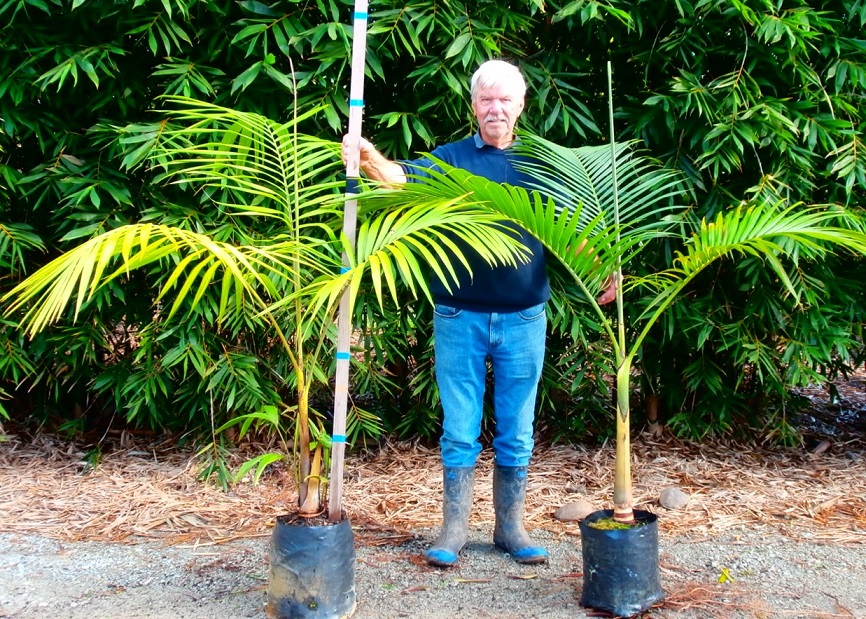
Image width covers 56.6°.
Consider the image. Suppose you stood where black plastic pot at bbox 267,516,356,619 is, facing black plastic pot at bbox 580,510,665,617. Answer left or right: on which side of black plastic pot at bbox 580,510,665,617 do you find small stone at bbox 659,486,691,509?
left

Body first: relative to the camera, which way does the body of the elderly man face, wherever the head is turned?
toward the camera

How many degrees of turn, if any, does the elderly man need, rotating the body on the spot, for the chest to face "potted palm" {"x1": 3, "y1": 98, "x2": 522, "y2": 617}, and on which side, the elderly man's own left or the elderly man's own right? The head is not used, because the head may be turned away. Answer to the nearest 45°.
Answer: approximately 45° to the elderly man's own right

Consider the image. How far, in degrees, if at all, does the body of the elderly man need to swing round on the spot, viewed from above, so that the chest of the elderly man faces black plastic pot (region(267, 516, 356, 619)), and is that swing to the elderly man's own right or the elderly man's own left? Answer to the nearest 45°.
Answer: approximately 45° to the elderly man's own right

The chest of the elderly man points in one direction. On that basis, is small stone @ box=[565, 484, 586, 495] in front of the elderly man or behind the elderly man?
behind

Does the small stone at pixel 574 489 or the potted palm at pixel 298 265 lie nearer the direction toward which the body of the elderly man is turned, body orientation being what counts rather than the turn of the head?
the potted palm
